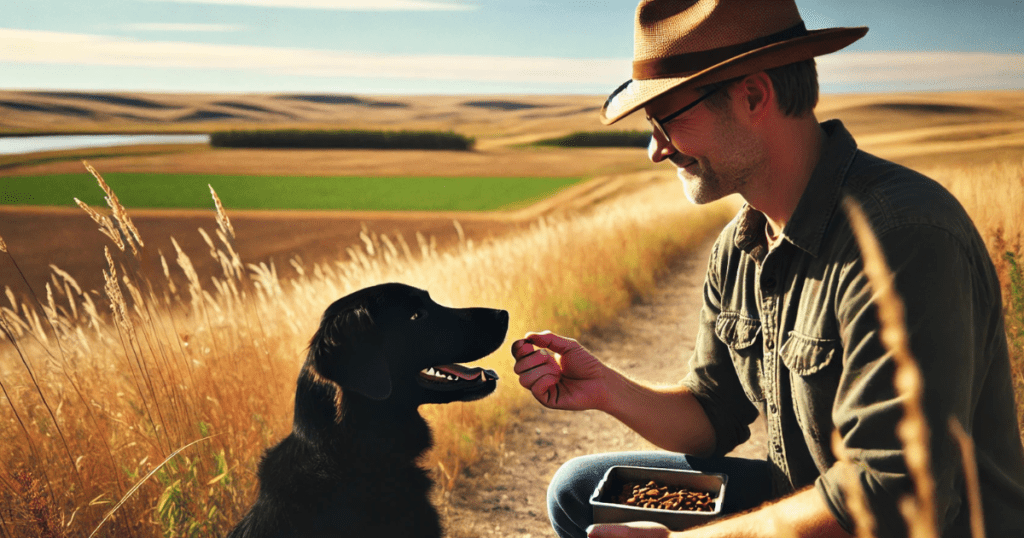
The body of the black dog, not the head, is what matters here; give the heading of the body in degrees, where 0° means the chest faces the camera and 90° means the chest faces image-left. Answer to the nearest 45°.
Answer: approximately 270°

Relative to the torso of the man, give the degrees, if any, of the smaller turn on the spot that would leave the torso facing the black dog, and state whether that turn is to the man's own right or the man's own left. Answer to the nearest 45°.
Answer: approximately 45° to the man's own right

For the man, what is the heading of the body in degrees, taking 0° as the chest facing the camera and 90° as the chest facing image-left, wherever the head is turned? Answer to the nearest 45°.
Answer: approximately 45°

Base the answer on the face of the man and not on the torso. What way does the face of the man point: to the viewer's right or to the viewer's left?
to the viewer's left

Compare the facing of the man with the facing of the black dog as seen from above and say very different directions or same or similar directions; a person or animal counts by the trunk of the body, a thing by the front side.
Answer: very different directions

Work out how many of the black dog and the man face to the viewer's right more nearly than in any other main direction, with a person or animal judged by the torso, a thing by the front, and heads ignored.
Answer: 1
